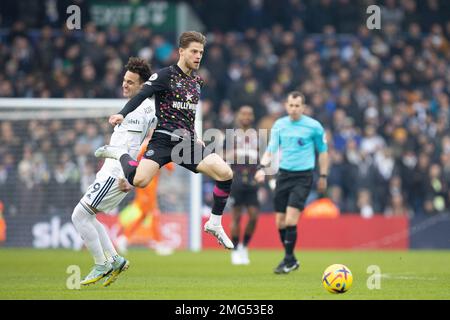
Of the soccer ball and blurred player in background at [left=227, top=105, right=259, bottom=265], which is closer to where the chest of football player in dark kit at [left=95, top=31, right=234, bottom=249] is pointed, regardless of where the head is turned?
the soccer ball

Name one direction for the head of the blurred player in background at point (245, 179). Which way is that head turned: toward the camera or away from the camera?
toward the camera

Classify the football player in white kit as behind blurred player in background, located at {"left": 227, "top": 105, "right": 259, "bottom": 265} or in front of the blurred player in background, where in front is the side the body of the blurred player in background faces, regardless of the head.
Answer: in front

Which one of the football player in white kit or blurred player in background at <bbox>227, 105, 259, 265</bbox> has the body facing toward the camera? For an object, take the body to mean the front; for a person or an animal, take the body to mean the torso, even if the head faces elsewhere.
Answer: the blurred player in background

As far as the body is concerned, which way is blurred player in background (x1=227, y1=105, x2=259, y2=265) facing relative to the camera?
toward the camera

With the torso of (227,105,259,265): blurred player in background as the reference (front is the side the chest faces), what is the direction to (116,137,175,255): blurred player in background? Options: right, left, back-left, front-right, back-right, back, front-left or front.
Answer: back-right

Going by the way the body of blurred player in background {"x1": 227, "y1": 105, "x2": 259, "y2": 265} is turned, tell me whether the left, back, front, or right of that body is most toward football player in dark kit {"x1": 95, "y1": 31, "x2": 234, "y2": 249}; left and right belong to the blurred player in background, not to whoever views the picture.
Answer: front
